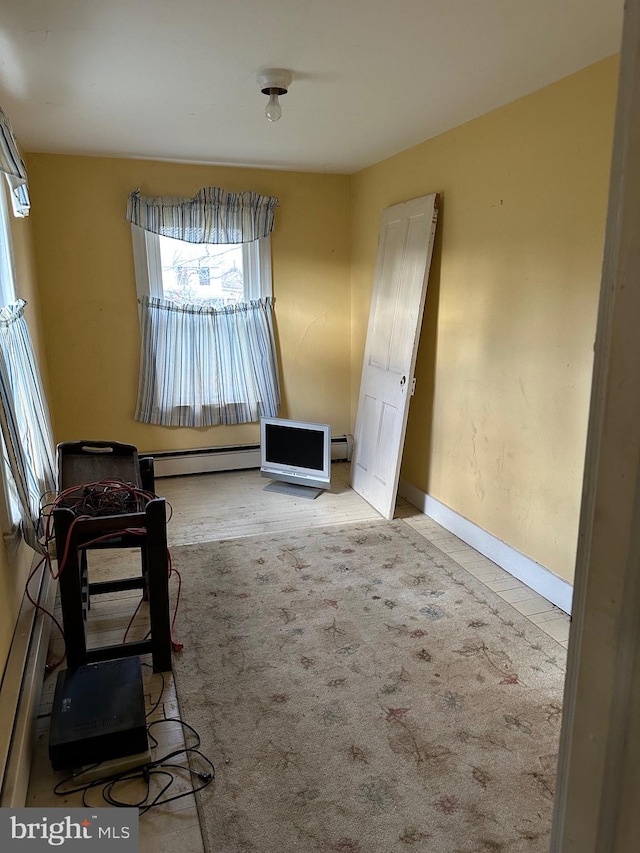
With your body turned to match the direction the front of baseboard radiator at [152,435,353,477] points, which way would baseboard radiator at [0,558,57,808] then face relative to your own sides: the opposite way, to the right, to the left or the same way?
to the left

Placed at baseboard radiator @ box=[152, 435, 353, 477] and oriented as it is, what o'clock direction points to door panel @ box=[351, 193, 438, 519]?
The door panel is roughly at 10 o'clock from the baseboard radiator.

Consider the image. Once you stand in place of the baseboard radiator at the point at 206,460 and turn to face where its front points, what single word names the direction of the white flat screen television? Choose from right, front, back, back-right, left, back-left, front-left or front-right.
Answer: front-left

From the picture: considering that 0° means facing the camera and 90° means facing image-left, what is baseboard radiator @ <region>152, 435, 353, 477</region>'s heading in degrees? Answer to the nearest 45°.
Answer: approximately 0°

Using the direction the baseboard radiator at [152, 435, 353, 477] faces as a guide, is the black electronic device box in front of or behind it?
in front

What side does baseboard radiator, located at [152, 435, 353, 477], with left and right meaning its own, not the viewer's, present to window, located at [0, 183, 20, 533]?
front

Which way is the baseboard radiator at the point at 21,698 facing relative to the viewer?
to the viewer's right

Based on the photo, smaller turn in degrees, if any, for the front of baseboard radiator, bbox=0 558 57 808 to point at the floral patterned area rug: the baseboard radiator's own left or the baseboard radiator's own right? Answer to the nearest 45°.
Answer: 0° — it already faces it

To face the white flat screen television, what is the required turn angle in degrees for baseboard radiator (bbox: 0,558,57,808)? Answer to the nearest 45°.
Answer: approximately 45° to its left

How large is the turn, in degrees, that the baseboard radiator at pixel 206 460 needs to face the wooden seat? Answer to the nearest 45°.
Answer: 0° — it already faces it
